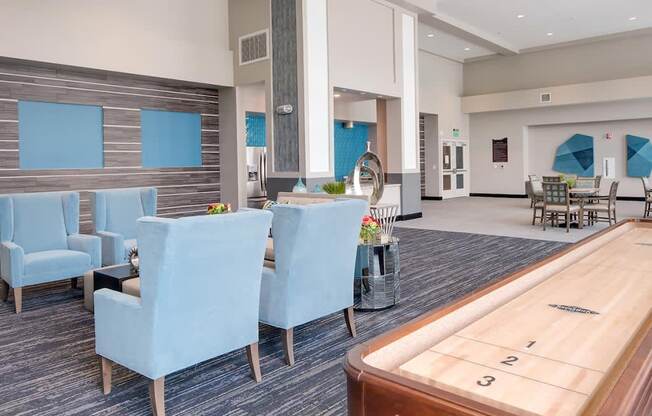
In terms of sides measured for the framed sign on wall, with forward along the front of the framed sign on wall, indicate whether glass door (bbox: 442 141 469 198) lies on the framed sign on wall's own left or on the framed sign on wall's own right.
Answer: on the framed sign on wall's own right

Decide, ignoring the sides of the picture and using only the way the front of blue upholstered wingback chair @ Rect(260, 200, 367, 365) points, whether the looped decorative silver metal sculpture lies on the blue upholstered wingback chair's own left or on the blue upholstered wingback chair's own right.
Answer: on the blue upholstered wingback chair's own right

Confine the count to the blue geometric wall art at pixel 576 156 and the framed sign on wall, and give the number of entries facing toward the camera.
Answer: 2

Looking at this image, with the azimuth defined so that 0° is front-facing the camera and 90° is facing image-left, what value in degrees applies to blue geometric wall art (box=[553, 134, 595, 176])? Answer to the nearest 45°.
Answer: approximately 0°

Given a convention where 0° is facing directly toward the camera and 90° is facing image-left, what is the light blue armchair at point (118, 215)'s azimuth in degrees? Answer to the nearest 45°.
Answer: approximately 315°

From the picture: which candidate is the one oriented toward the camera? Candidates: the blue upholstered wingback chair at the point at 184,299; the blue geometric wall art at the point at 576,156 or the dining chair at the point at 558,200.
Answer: the blue geometric wall art

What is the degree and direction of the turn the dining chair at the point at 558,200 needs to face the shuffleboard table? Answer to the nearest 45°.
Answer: approximately 135° to its right

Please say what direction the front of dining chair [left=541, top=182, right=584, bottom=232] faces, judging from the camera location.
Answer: facing away from the viewer and to the right of the viewer

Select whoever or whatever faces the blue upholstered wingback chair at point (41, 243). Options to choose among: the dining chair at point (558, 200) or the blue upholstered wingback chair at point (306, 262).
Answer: the blue upholstered wingback chair at point (306, 262)

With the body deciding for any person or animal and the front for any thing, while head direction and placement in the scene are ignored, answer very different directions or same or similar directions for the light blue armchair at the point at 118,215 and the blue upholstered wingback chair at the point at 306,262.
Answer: very different directions

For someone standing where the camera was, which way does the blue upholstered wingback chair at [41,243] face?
facing the viewer and to the right of the viewer

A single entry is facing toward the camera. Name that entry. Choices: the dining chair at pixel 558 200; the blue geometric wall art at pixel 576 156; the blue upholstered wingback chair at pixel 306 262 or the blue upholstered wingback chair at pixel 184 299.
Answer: the blue geometric wall art

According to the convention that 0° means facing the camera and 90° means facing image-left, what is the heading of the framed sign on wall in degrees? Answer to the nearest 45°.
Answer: approximately 0°

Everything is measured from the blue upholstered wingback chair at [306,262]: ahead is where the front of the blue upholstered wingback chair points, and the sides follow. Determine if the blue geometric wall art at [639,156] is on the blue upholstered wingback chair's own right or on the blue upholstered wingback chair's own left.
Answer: on the blue upholstered wingback chair's own right
